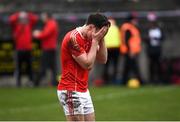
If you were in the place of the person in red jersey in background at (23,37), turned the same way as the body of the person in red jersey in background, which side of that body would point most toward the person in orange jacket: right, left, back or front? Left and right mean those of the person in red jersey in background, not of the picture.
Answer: left

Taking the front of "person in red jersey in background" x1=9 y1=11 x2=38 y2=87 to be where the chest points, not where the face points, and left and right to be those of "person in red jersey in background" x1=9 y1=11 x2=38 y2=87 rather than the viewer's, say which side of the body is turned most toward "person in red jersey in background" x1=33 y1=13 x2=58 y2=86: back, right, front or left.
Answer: left

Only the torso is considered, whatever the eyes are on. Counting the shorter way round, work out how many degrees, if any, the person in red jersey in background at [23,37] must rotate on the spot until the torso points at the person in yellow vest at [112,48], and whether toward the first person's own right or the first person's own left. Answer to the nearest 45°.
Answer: approximately 90° to the first person's own left

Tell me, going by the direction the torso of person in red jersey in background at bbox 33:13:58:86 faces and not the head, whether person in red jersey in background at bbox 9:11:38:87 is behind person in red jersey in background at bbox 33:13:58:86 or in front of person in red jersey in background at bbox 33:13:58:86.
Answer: in front

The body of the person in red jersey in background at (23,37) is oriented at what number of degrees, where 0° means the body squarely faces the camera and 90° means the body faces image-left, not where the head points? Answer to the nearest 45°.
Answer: approximately 0°

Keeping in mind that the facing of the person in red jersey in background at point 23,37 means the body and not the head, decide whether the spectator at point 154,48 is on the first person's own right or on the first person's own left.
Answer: on the first person's own left

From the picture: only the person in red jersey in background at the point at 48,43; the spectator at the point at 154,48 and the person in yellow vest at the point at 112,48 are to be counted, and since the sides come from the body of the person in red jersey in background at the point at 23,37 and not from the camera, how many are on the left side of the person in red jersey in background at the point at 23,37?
3
